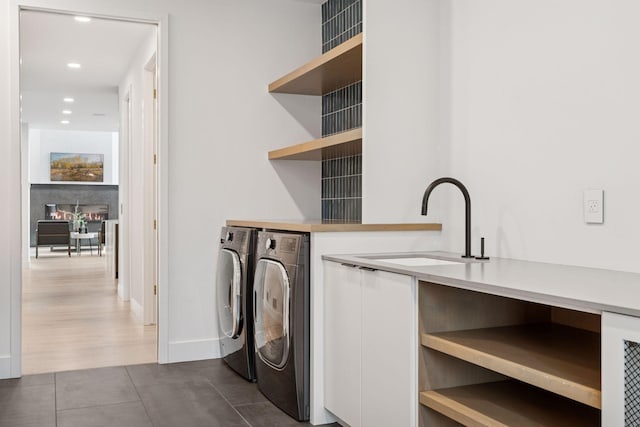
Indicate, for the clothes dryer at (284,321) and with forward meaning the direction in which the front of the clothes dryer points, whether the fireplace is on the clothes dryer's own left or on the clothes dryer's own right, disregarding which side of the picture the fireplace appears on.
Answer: on the clothes dryer's own right

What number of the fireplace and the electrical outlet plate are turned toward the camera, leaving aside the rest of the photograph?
2

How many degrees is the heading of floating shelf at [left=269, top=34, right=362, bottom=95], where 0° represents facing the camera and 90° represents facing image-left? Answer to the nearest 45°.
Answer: approximately 45°

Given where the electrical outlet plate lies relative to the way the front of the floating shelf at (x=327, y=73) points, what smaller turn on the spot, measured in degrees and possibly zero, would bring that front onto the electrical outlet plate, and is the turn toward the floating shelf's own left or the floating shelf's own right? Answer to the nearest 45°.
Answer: approximately 90° to the floating shelf's own left

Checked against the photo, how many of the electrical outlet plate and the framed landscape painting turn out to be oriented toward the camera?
2

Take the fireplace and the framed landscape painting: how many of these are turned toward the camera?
2

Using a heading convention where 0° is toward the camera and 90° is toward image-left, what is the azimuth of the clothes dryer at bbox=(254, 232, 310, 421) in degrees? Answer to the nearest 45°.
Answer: approximately 45°

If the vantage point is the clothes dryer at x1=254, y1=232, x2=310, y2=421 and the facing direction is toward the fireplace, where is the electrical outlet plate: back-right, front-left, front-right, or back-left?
back-right

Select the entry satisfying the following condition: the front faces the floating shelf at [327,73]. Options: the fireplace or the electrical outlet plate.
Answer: the fireplace

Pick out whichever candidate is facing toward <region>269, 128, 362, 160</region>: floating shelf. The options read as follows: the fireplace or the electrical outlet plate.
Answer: the fireplace

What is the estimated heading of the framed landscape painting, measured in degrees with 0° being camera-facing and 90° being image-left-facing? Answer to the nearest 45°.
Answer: approximately 0°
